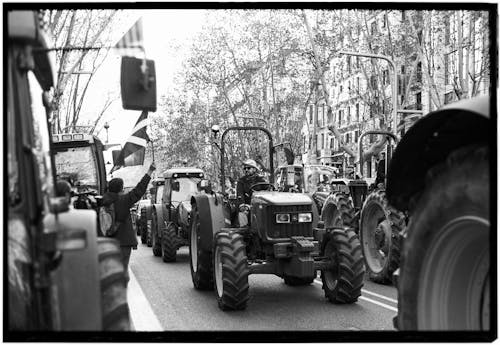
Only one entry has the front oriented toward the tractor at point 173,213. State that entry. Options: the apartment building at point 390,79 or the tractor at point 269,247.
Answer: the apartment building

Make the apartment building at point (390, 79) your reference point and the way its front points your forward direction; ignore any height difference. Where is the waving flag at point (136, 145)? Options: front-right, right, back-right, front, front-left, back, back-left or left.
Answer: front-left

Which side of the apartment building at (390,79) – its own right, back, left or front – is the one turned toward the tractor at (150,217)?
front

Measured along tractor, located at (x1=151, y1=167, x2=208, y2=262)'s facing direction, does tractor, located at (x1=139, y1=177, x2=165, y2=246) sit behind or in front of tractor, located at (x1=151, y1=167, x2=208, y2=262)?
behind

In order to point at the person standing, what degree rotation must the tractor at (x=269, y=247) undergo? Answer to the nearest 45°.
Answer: approximately 90° to its right

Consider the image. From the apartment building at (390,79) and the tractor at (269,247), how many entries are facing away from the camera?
0

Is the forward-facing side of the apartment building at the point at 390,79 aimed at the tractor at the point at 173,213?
yes

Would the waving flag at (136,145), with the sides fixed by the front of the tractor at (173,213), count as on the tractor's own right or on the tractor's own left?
on the tractor's own right

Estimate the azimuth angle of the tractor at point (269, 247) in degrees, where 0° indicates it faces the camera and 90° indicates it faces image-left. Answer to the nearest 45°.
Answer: approximately 315°

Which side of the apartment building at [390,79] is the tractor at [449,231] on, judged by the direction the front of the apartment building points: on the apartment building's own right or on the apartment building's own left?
on the apartment building's own left

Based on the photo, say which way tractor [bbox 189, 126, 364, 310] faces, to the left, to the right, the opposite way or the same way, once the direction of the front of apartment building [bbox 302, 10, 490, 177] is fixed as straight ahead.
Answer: to the left

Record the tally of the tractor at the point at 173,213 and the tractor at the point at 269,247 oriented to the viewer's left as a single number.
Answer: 0

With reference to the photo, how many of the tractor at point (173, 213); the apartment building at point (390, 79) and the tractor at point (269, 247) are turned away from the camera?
0

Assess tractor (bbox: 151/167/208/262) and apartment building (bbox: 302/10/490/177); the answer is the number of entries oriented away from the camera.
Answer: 0

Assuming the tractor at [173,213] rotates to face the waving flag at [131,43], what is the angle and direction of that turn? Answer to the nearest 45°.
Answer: approximately 45° to its right
